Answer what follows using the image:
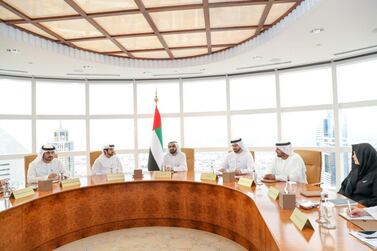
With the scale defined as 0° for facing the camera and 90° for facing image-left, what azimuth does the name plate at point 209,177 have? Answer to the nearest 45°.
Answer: approximately 0°

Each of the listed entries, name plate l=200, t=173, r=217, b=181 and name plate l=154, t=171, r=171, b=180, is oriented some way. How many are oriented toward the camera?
2

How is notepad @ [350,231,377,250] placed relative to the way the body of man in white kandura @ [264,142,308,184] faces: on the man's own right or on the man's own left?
on the man's own left

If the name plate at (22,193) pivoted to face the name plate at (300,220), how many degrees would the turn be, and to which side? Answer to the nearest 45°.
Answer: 0° — it already faces it

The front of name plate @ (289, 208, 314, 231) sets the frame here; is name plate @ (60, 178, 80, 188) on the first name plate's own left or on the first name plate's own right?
on the first name plate's own right

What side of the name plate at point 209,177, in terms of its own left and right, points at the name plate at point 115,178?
right

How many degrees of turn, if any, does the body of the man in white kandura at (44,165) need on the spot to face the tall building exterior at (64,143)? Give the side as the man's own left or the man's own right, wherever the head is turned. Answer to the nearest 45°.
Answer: approximately 135° to the man's own left
